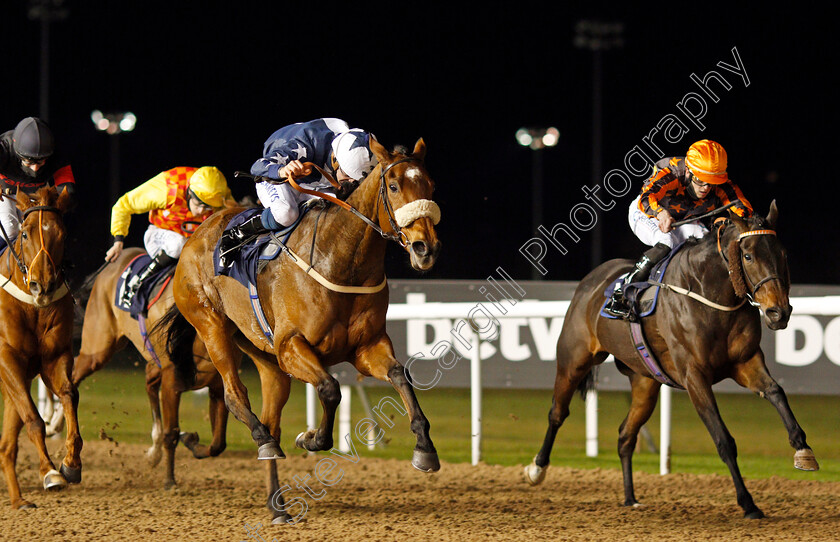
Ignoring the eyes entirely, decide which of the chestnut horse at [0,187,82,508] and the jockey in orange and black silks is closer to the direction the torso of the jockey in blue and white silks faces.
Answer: the jockey in orange and black silks

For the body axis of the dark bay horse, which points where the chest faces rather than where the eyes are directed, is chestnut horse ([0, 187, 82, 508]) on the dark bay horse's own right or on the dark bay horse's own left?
on the dark bay horse's own right

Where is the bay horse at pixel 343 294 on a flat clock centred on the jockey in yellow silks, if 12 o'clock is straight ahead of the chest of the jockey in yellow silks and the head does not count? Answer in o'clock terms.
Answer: The bay horse is roughly at 1 o'clock from the jockey in yellow silks.

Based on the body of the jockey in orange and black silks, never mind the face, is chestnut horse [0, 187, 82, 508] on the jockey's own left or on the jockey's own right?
on the jockey's own right

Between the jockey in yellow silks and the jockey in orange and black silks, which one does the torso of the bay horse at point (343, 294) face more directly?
the jockey in orange and black silks

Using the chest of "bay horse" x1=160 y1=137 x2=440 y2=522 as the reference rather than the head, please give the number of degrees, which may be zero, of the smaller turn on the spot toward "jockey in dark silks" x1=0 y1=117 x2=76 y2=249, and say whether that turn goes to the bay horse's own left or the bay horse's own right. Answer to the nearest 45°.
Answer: approximately 180°
